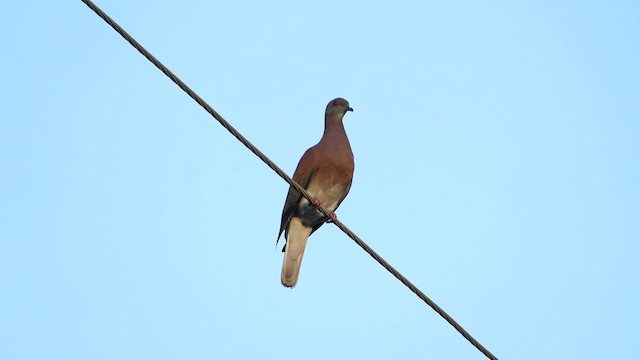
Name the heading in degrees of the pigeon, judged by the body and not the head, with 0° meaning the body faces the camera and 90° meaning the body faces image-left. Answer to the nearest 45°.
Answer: approximately 315°
